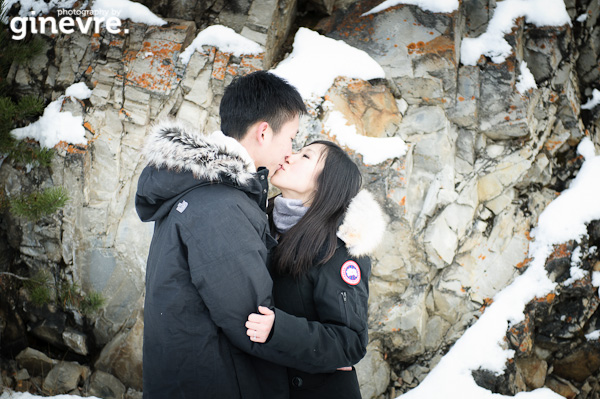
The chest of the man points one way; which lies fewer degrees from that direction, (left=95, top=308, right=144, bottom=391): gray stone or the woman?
the woman

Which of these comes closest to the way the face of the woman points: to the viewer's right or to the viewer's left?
to the viewer's left

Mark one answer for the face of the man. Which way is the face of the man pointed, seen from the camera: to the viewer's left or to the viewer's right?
to the viewer's right

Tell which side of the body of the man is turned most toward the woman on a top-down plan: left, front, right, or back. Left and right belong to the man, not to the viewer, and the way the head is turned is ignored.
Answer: front

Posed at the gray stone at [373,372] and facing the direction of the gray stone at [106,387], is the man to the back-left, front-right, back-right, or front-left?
front-left

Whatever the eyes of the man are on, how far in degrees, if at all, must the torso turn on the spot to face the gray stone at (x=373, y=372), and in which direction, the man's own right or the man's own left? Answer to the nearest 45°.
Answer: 0° — they already face it

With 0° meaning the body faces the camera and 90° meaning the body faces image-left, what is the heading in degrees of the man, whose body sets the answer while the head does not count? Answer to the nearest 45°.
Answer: approximately 225°
